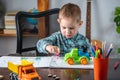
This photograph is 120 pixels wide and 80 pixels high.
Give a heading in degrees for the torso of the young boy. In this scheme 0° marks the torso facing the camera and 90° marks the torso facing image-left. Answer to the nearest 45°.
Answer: approximately 0°

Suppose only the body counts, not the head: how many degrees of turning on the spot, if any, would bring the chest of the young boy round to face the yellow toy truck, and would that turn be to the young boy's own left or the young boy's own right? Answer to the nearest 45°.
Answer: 0° — they already face it

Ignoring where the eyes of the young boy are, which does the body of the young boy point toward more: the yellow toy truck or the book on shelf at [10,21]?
the yellow toy truck
